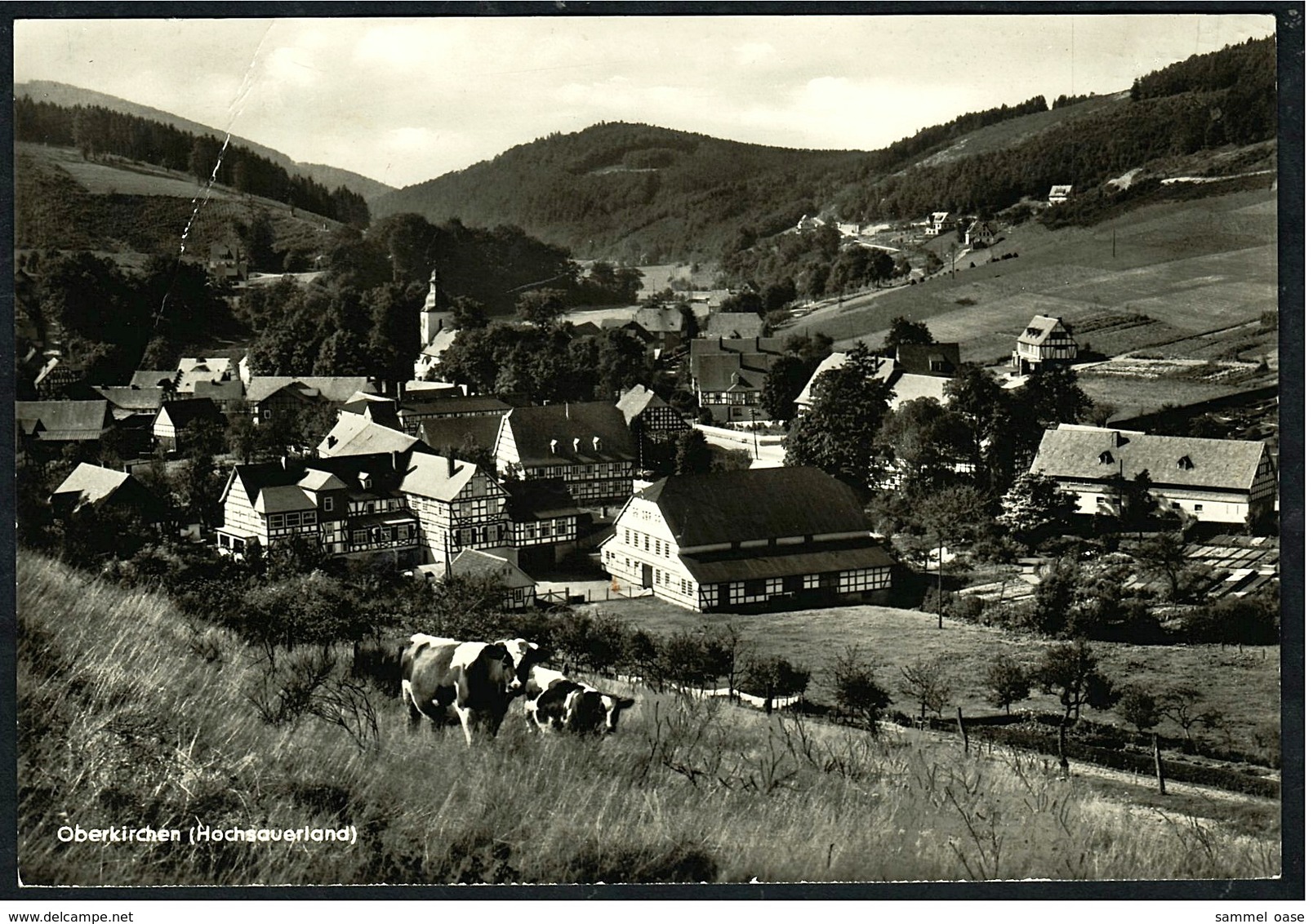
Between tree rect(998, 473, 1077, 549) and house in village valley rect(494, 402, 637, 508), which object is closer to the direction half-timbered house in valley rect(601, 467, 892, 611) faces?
the house in village valley

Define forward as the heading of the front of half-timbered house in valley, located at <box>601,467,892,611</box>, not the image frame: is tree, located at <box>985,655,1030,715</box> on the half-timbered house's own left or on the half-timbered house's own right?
on the half-timbered house's own left

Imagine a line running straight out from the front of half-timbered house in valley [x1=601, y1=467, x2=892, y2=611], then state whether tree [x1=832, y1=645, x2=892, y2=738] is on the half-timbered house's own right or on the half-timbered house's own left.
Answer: on the half-timbered house's own left

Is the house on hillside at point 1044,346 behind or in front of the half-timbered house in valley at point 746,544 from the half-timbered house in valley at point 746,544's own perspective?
behind

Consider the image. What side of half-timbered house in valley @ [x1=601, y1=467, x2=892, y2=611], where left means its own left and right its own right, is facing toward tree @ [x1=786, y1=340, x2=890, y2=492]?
back

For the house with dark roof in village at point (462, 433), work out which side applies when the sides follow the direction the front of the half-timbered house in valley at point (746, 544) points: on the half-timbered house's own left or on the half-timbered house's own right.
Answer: on the half-timbered house's own right

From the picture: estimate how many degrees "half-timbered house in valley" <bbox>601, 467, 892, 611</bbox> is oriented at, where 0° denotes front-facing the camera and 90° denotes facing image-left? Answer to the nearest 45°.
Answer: approximately 45°

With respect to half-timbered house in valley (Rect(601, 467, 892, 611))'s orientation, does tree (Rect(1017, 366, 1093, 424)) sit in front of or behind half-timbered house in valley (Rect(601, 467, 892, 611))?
behind

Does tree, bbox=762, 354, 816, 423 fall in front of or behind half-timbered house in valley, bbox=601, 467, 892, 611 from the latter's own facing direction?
behind

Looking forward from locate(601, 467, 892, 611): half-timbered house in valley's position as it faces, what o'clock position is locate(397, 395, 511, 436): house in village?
locate(397, 395, 511, 436): house in village is roughly at 2 o'clock from locate(601, 467, 892, 611): half-timbered house in valley.
